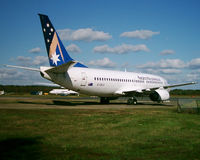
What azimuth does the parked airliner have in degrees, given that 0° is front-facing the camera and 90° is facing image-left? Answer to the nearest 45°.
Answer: approximately 225°
